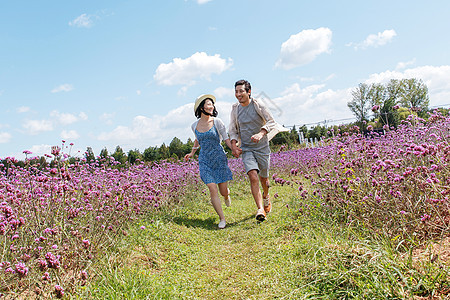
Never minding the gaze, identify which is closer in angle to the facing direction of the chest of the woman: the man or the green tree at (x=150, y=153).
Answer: the man

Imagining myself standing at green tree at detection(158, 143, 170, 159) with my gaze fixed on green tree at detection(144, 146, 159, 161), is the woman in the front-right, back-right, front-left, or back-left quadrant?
back-left

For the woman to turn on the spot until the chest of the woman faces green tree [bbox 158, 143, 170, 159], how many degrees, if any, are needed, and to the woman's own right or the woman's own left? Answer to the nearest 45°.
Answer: approximately 180°

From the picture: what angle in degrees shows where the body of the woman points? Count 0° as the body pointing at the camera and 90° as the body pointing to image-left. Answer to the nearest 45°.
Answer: approximately 0°

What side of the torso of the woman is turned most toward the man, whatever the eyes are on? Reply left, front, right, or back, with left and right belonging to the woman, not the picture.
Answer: left

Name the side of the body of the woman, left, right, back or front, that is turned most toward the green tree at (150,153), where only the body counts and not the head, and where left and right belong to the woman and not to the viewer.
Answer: back

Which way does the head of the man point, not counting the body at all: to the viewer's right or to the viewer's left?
to the viewer's left

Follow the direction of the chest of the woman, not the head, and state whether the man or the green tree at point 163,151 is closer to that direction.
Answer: the man

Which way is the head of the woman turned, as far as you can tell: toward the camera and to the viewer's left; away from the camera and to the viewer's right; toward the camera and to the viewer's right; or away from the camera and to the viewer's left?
toward the camera and to the viewer's right

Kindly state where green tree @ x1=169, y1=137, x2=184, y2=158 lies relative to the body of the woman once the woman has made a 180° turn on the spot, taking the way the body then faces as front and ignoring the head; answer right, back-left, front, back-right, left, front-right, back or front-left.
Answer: front
